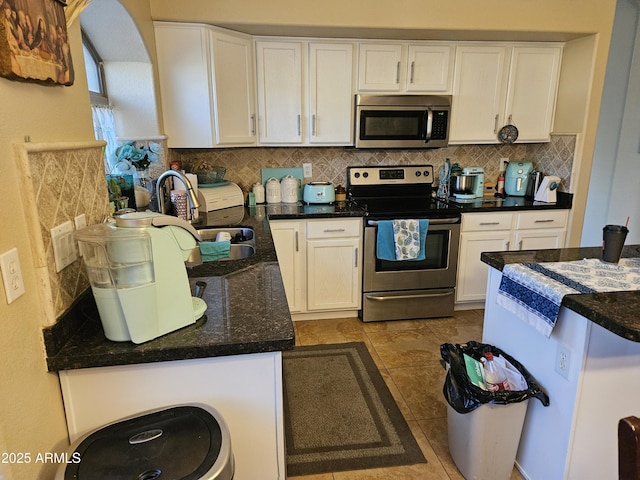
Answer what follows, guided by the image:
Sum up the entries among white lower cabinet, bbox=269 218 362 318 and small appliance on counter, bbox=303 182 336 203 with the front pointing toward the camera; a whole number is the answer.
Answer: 2

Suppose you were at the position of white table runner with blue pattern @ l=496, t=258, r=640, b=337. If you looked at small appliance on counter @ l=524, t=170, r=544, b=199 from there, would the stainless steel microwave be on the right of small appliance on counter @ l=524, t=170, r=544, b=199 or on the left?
left

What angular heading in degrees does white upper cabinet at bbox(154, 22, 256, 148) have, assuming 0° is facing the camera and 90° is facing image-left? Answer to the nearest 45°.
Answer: approximately 315°

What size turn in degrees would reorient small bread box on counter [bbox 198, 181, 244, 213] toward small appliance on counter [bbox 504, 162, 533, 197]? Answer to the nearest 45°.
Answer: approximately 45° to its left

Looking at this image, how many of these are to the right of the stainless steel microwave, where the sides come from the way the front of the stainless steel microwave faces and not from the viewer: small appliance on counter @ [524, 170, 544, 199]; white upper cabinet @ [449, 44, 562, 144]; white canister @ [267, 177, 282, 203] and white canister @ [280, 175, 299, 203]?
2

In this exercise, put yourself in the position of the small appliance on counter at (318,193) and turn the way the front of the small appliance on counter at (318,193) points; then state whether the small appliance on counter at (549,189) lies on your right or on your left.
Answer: on your left

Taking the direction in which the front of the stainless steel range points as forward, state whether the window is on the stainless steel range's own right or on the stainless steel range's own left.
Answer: on the stainless steel range's own right
